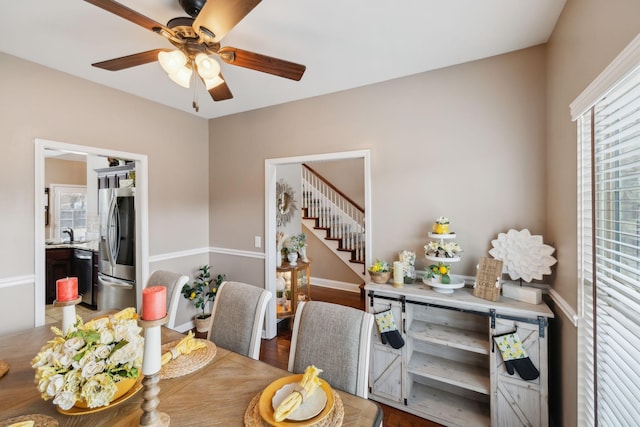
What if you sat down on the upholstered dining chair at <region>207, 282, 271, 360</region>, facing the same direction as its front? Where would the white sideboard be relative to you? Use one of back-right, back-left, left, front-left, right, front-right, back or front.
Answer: back-left

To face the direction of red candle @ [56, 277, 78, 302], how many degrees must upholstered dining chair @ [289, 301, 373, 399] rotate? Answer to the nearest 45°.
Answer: approximately 45° to its right

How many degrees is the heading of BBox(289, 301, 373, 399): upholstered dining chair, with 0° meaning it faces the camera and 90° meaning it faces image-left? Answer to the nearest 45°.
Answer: approximately 45°

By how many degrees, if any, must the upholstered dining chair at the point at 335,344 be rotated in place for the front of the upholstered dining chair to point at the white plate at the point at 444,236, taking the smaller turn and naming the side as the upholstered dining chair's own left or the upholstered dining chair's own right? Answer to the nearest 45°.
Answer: approximately 180°

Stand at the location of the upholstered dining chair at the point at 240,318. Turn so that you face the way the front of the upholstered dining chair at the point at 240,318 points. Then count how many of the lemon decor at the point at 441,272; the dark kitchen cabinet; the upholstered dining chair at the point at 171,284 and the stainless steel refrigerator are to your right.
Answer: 3

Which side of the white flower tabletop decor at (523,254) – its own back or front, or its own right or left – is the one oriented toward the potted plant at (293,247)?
right

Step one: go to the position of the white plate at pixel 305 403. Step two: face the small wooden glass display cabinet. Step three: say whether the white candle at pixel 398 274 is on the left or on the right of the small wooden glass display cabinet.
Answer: right
